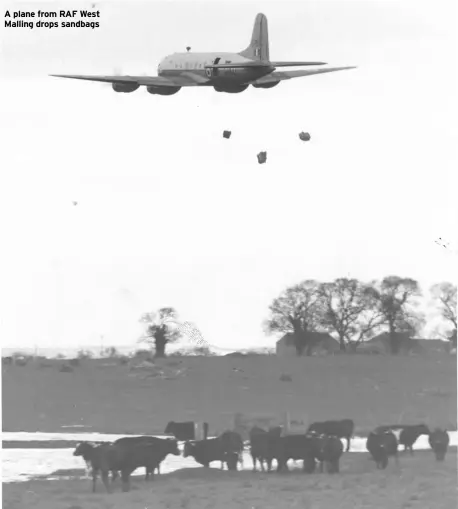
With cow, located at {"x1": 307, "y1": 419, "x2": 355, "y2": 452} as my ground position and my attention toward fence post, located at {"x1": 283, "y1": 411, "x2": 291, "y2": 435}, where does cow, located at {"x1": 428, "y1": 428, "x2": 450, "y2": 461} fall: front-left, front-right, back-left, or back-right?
back-right

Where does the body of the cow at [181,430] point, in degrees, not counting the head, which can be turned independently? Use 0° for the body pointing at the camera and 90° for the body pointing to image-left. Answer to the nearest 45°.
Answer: approximately 90°

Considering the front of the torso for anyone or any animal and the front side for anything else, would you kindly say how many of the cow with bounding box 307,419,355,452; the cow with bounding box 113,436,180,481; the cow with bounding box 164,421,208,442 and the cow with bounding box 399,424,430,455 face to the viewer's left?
2

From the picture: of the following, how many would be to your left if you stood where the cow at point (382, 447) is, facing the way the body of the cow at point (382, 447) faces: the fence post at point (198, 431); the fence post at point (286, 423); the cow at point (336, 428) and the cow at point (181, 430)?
0

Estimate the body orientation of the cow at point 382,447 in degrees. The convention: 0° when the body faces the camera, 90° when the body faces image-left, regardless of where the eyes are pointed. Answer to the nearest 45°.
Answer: approximately 45°

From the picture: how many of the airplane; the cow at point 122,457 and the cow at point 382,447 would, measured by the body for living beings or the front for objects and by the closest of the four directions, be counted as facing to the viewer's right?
0

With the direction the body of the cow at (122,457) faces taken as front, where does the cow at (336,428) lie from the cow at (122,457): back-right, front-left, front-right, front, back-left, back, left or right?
back-right

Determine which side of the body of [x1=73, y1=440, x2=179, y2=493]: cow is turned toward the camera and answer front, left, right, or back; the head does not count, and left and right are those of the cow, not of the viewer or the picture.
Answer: left
